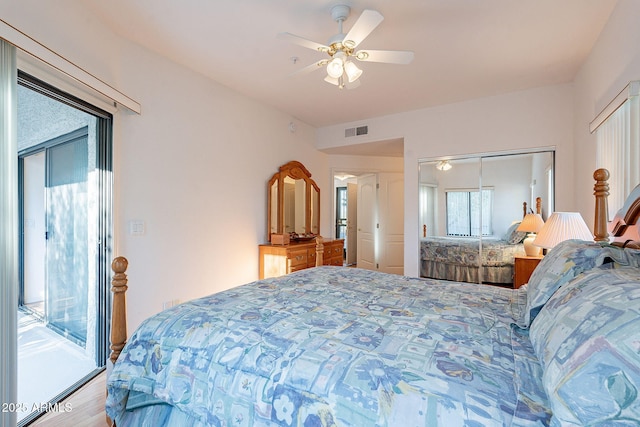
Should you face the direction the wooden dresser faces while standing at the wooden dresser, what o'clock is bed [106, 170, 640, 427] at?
The bed is roughly at 1 o'clock from the wooden dresser.

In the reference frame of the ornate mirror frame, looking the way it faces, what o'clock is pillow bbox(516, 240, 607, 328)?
The pillow is roughly at 1 o'clock from the ornate mirror frame.

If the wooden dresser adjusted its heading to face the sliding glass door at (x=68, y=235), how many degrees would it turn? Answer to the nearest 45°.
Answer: approximately 90° to its right

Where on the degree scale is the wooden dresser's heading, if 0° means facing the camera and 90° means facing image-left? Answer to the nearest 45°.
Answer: approximately 315°

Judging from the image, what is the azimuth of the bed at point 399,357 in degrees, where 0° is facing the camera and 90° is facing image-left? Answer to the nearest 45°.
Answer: approximately 135°

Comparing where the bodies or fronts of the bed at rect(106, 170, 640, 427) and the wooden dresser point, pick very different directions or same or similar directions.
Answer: very different directions

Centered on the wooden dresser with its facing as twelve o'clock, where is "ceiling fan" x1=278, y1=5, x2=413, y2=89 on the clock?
The ceiling fan is roughly at 1 o'clock from the wooden dresser.

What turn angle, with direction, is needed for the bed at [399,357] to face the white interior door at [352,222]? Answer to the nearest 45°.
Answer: approximately 45° to its right

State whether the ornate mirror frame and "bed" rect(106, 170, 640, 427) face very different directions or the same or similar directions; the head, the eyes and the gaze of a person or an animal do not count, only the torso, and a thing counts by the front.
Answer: very different directions
